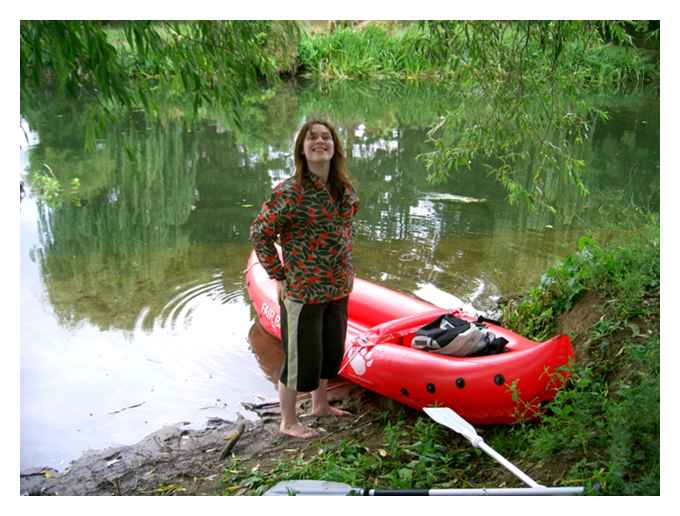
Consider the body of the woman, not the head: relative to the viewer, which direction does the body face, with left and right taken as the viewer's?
facing the viewer and to the right of the viewer

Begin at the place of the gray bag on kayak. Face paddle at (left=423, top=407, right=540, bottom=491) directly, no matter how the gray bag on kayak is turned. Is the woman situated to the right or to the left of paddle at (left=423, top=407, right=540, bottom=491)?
right

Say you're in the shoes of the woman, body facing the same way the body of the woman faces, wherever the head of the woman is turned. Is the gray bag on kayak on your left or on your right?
on your left

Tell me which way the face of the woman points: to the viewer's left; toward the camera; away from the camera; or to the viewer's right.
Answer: toward the camera
